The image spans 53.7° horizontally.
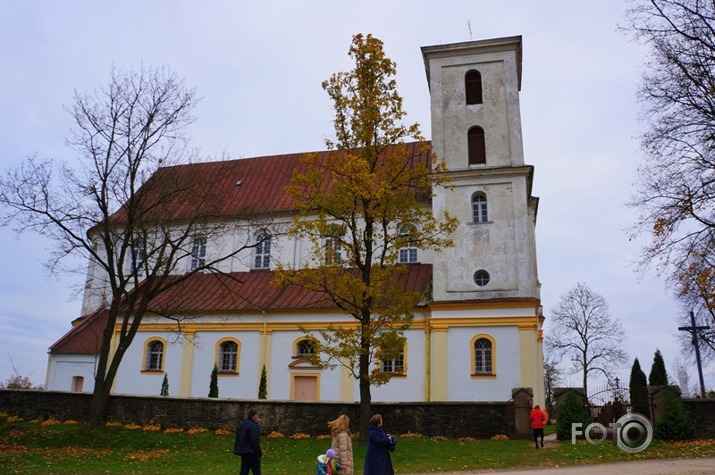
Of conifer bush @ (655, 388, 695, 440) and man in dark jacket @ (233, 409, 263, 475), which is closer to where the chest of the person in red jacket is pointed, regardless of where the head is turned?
the conifer bush

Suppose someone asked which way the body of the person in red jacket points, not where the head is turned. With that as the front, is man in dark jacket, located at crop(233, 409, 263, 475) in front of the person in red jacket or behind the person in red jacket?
behind

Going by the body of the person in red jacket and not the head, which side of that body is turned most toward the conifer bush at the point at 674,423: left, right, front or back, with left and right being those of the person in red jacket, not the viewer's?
right

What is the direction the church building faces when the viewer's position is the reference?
facing to the right of the viewer

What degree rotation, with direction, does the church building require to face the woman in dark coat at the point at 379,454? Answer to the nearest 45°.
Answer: approximately 90° to its right

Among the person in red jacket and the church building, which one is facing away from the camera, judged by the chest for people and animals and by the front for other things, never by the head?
the person in red jacket

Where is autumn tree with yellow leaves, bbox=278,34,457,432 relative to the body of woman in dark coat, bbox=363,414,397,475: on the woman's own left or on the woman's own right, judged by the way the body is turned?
on the woman's own left

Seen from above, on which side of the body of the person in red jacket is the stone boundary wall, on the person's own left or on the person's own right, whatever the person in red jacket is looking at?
on the person's own left

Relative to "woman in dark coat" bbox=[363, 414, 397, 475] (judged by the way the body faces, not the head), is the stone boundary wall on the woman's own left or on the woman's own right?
on the woman's own left

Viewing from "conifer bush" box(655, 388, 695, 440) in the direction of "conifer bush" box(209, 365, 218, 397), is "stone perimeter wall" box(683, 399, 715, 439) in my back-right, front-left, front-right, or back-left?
back-right

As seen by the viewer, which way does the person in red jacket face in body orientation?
away from the camera
